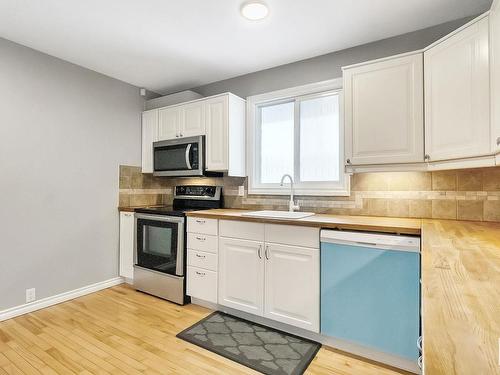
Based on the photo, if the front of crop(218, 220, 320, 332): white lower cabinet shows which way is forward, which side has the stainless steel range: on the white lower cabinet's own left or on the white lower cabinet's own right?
on the white lower cabinet's own right

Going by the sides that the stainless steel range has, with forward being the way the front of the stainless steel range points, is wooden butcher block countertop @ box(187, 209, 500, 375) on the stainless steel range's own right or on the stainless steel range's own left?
on the stainless steel range's own left

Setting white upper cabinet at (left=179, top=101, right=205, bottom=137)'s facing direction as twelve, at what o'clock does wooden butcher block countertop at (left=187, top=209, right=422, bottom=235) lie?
The wooden butcher block countertop is roughly at 9 o'clock from the white upper cabinet.

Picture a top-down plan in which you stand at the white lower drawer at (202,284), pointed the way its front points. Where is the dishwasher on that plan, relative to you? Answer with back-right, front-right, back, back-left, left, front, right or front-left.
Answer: left

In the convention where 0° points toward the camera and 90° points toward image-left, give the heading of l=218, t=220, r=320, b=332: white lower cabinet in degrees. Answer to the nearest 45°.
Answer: approximately 45°

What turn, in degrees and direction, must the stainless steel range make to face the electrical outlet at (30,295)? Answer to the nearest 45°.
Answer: approximately 45° to its right

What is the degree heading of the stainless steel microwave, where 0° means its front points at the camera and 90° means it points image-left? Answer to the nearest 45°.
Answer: approximately 45°

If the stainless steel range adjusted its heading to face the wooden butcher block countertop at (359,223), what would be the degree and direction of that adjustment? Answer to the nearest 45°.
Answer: approximately 90° to its left

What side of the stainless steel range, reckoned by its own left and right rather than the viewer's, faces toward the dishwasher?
left

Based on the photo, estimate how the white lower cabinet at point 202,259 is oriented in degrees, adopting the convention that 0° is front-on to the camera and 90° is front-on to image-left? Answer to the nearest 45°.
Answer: approximately 45°

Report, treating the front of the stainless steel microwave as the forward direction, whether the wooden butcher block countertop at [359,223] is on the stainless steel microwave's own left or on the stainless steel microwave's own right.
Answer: on the stainless steel microwave's own left

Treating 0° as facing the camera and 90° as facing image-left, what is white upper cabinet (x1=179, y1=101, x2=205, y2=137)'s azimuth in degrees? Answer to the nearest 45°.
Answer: approximately 45°
